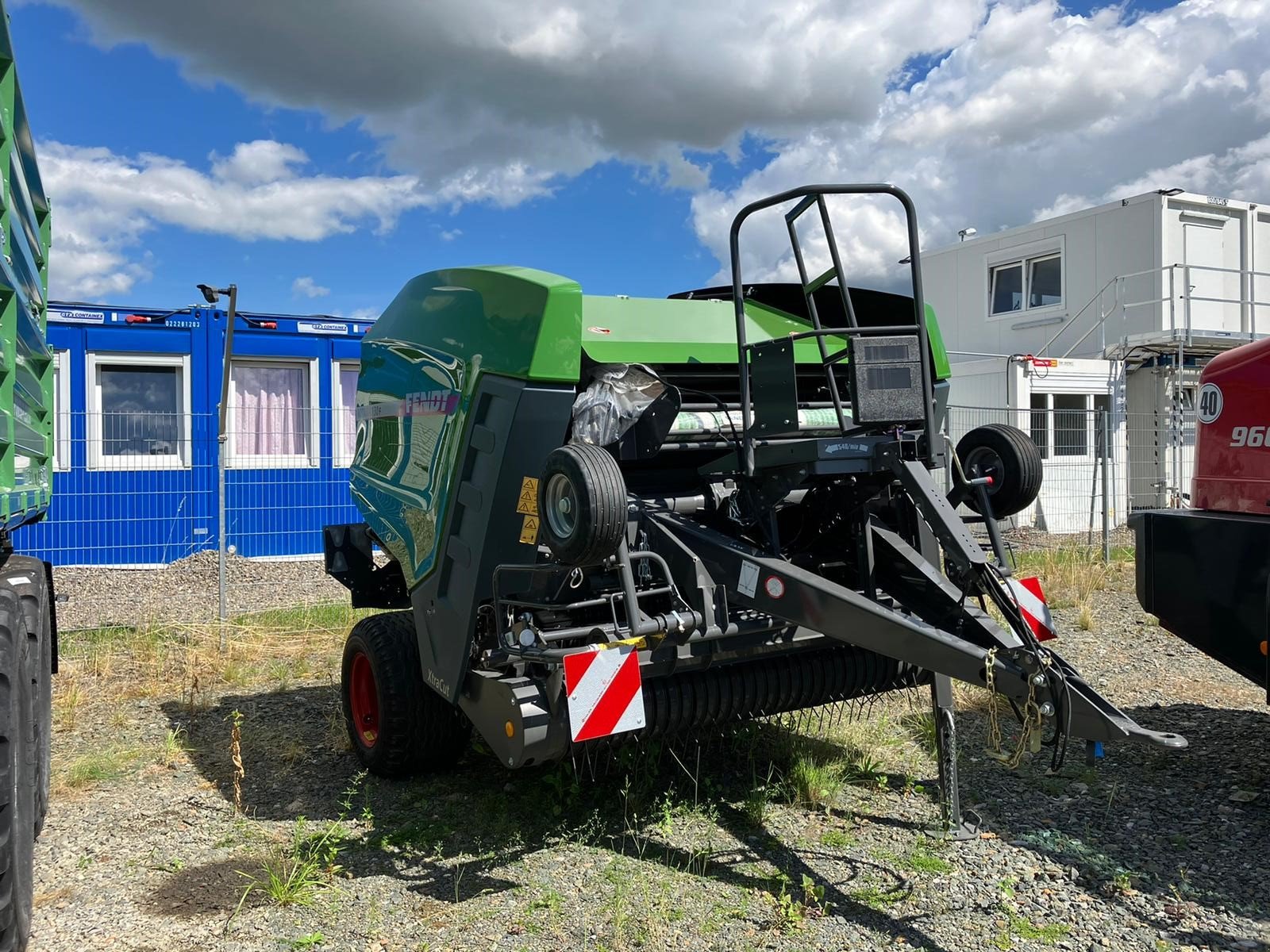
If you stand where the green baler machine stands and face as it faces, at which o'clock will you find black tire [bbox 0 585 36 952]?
The black tire is roughly at 3 o'clock from the green baler machine.

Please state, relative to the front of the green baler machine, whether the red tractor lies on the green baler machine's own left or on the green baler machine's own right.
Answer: on the green baler machine's own left

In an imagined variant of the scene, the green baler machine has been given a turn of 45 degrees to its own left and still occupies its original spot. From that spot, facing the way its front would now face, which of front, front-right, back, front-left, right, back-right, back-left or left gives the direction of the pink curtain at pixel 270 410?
back-left

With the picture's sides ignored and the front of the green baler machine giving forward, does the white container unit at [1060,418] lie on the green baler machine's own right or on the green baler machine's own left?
on the green baler machine's own left

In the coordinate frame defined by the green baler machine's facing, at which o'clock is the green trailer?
The green trailer is roughly at 4 o'clock from the green baler machine.

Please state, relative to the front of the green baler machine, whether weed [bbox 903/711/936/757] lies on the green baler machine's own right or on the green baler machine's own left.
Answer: on the green baler machine's own left

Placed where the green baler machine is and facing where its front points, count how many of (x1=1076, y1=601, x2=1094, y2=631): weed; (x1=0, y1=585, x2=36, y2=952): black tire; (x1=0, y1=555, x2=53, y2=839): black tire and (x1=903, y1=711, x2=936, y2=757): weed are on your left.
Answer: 2

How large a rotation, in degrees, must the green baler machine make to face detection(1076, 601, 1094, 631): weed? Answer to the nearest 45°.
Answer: approximately 90° to its left

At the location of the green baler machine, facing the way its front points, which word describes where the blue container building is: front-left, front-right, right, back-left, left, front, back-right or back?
back

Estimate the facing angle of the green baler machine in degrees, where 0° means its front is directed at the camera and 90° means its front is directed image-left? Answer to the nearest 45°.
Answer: approximately 315°
